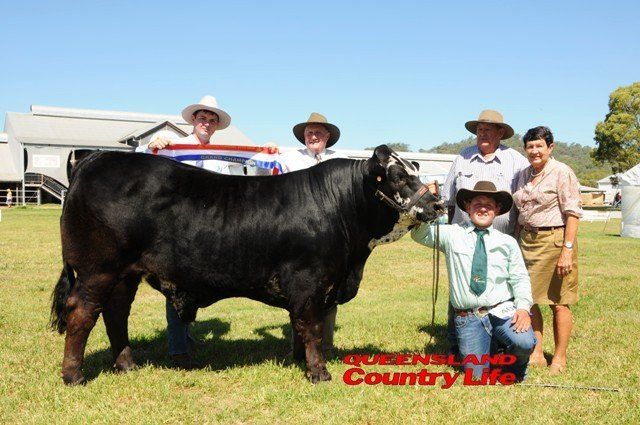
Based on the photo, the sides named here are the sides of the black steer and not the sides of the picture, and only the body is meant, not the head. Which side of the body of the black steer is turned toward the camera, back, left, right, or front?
right

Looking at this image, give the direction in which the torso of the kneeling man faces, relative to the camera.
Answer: toward the camera

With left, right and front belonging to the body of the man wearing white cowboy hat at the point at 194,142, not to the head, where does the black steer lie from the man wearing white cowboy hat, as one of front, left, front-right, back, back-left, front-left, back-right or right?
front

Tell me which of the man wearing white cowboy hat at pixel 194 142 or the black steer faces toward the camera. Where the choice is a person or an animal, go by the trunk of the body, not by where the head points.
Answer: the man wearing white cowboy hat

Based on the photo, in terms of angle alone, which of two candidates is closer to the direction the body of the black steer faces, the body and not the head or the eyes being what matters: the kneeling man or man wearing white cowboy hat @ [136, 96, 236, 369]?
the kneeling man

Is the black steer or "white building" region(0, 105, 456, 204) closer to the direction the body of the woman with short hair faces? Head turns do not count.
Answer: the black steer

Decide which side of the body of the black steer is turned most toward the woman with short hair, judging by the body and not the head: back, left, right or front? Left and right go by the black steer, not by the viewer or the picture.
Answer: front

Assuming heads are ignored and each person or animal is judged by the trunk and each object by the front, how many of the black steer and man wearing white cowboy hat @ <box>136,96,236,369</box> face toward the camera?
1

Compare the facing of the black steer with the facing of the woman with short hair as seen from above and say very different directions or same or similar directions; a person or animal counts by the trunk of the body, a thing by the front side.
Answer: very different directions

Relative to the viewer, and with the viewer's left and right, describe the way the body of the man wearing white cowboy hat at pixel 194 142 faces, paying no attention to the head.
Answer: facing the viewer

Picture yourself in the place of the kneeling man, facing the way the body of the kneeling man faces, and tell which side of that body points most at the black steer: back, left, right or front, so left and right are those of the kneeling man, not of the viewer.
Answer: right

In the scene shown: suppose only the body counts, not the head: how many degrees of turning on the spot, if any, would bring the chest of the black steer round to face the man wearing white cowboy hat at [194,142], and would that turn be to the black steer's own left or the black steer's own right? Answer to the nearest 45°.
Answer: approximately 90° to the black steer's own left

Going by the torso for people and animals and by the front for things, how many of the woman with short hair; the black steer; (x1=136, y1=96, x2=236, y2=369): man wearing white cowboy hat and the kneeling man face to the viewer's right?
1

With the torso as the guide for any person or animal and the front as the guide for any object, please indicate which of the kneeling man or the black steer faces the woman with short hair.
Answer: the black steer

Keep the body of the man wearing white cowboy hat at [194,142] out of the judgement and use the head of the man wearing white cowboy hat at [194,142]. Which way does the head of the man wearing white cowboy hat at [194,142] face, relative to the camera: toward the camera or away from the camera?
toward the camera
